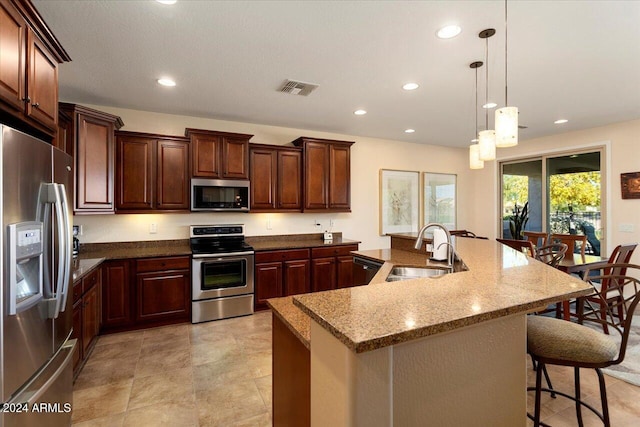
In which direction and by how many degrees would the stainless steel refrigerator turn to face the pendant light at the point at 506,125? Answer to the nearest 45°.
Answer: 0° — it already faces it

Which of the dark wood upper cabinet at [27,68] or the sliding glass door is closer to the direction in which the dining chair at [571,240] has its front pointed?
the dark wood upper cabinet

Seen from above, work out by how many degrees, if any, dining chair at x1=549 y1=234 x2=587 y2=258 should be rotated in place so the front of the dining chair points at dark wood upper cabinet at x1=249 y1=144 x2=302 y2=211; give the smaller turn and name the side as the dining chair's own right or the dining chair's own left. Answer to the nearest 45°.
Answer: approximately 45° to the dining chair's own right

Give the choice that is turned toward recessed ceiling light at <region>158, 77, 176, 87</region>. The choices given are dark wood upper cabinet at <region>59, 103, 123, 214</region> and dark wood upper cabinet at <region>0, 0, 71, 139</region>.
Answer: dark wood upper cabinet at <region>59, 103, 123, 214</region>

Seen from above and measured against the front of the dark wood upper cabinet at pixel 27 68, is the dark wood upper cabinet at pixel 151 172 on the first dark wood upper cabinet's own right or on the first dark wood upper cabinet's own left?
on the first dark wood upper cabinet's own left

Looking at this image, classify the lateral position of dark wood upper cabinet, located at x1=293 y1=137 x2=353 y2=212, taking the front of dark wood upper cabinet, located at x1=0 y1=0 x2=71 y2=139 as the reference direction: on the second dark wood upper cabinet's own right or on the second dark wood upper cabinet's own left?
on the second dark wood upper cabinet's own left

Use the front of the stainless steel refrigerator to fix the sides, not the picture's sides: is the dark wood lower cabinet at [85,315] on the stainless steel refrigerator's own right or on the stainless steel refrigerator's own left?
on the stainless steel refrigerator's own left

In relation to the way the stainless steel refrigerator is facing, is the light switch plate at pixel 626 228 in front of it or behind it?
in front

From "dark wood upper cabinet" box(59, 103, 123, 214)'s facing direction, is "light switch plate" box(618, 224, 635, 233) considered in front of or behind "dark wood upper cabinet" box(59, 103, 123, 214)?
in front

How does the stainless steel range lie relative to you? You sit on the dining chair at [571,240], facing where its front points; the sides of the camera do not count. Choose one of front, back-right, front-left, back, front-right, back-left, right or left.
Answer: front-right

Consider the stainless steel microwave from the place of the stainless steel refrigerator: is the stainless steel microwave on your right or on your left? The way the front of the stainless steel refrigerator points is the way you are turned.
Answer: on your left

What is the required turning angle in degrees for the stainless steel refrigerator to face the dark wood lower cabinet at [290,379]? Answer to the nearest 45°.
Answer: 0° — it already faces it
